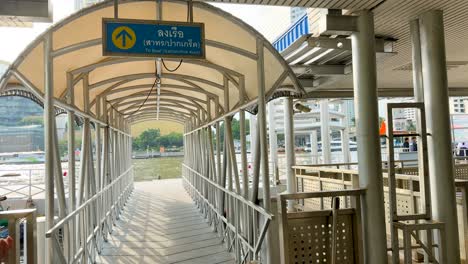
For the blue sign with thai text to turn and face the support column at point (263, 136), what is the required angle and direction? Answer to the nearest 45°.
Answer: approximately 135° to its left

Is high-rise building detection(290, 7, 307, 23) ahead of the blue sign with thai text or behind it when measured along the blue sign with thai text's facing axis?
behind

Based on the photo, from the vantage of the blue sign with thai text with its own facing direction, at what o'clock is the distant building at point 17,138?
The distant building is roughly at 5 o'clock from the blue sign with thai text.

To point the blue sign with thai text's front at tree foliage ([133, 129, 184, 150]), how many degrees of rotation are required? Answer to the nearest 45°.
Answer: approximately 180°

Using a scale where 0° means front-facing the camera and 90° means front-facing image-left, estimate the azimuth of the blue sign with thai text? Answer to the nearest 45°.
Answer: approximately 0°

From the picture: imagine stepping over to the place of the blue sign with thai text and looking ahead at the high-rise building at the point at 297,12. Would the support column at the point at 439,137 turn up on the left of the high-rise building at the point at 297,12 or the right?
right

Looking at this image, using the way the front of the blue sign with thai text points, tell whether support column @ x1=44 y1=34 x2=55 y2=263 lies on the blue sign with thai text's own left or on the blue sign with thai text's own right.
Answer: on the blue sign with thai text's own right
